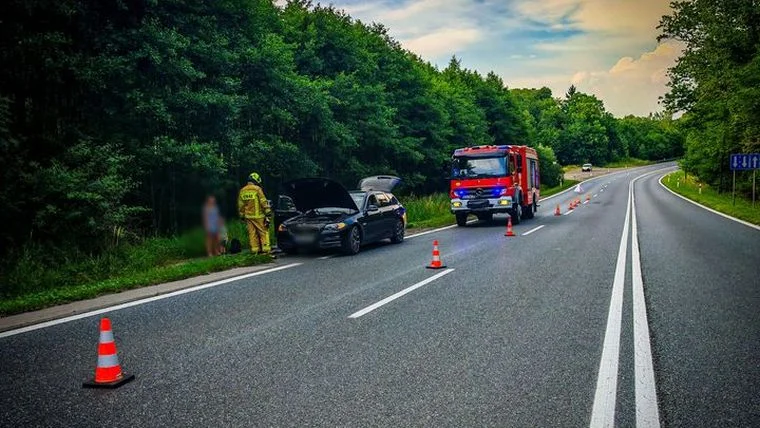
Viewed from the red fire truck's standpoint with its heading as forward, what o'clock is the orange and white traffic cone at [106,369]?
The orange and white traffic cone is roughly at 11 o'clock from the red fire truck.

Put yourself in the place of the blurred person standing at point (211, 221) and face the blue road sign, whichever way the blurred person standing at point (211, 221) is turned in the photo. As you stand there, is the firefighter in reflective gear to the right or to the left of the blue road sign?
right

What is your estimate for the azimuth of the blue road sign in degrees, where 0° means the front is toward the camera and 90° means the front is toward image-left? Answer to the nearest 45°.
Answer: approximately 0°

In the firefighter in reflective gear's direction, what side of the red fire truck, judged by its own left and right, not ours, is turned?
front

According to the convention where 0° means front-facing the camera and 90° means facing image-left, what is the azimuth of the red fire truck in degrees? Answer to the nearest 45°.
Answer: approximately 45°

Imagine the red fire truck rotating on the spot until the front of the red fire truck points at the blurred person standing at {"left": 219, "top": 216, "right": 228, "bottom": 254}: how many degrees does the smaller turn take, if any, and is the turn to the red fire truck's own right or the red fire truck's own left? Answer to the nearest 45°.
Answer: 0° — it already faces them

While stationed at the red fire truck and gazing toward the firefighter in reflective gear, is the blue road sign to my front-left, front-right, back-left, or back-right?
back-left

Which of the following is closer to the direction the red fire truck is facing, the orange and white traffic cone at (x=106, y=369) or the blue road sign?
the orange and white traffic cone

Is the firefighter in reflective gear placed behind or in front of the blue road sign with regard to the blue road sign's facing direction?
in front

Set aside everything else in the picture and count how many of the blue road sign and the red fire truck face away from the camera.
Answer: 0

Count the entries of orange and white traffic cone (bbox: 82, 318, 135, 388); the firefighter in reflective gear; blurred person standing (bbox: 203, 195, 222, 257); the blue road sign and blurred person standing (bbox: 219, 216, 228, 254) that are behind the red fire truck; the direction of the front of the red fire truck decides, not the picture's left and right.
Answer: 1

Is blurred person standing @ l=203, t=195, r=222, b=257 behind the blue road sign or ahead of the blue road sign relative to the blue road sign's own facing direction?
ahead
